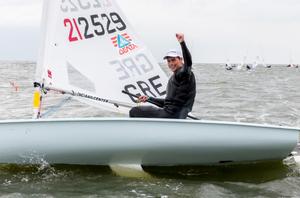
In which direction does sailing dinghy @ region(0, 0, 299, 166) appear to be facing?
to the viewer's left
